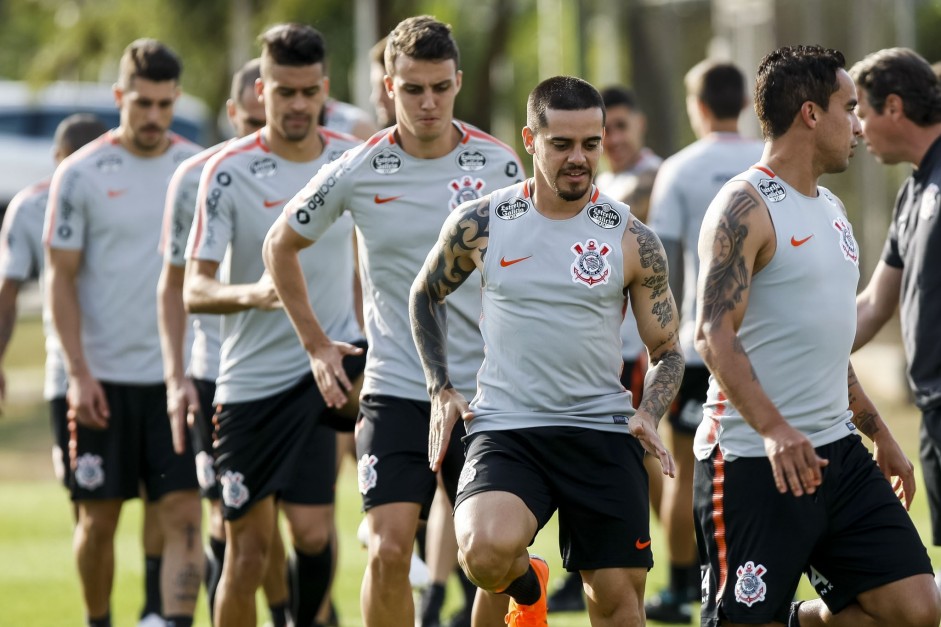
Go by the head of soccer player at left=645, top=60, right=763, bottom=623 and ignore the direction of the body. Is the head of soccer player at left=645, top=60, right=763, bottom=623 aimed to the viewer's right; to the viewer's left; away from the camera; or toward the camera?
away from the camera

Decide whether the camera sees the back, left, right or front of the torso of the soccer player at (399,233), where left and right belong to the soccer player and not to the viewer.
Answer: front

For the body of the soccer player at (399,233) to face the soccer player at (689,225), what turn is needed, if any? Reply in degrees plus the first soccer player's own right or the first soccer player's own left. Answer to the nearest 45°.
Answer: approximately 135° to the first soccer player's own left

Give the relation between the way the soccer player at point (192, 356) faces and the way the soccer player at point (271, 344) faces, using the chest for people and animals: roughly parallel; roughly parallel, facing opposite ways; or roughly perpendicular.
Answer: roughly parallel

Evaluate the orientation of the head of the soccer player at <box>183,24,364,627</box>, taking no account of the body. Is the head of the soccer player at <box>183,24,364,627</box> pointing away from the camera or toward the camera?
toward the camera

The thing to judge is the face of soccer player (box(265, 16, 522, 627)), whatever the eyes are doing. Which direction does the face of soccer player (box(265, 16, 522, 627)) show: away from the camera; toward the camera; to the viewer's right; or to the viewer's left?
toward the camera

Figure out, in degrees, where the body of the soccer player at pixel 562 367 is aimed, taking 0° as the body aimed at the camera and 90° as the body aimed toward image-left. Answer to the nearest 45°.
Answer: approximately 0°

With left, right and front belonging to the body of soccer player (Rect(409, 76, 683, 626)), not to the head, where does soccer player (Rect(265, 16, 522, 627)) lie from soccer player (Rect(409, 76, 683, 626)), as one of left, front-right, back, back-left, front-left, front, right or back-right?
back-right

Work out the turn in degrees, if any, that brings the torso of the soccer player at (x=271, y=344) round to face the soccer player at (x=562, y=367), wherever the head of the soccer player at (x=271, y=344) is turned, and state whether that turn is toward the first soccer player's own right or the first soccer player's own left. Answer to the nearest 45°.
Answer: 0° — they already face them

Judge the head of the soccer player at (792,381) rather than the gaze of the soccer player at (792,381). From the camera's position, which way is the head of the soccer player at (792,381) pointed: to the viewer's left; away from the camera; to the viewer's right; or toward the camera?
to the viewer's right

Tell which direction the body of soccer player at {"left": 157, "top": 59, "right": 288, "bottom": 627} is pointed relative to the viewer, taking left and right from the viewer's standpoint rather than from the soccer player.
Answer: facing the viewer and to the right of the viewer

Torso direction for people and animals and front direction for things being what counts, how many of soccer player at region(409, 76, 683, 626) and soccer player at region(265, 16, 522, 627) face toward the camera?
2
